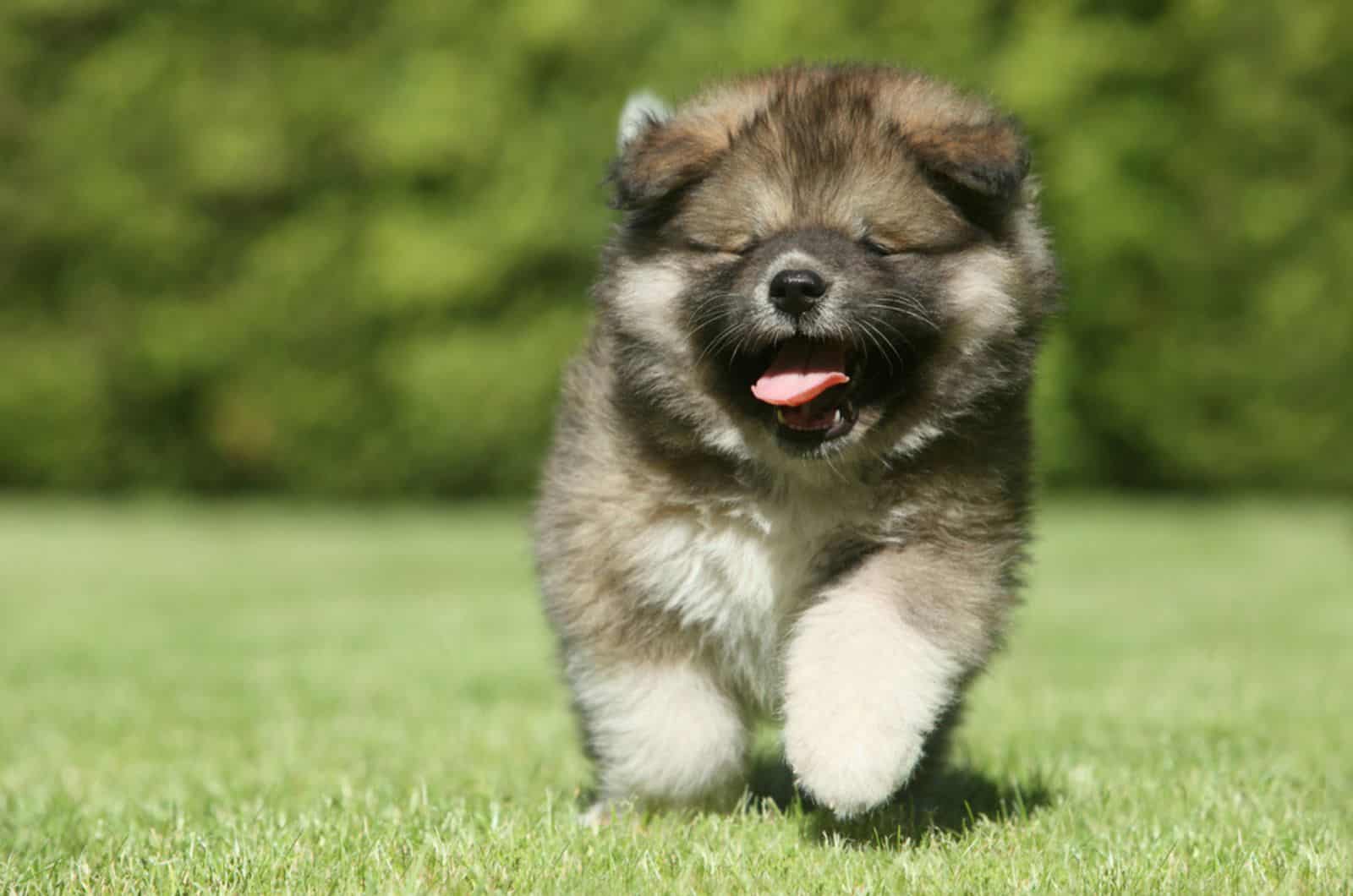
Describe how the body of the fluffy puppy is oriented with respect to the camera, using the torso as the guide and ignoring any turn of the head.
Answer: toward the camera
